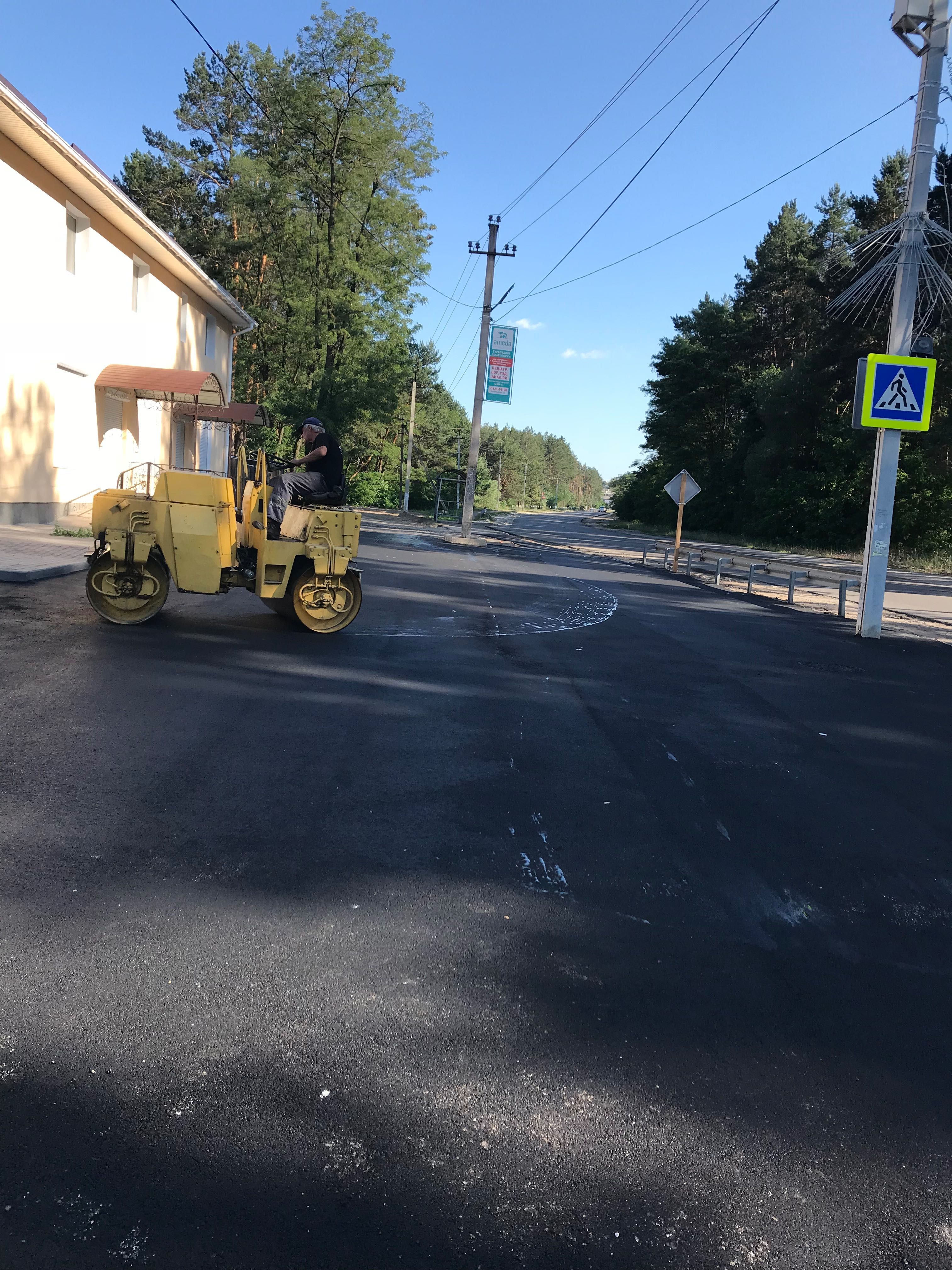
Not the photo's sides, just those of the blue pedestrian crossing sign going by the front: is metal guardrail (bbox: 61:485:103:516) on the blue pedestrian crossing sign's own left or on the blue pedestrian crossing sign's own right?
on the blue pedestrian crossing sign's own right

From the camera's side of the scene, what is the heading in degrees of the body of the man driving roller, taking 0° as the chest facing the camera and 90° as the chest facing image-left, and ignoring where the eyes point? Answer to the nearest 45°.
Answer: approximately 90°

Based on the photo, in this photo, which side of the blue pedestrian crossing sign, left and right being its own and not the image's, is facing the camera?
front

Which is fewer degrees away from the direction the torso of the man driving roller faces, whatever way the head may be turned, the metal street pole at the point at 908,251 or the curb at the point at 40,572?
the curb

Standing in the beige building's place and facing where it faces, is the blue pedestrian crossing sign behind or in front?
in front

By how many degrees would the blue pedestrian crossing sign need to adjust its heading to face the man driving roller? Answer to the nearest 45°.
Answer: approximately 45° to its right

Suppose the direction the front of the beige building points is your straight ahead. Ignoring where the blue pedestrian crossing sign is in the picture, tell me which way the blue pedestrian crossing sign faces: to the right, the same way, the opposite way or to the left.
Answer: to the right

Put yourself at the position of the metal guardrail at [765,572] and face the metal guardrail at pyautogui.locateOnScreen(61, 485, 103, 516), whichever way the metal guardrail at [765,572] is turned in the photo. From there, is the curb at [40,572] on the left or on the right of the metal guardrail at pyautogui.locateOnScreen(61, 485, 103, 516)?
left

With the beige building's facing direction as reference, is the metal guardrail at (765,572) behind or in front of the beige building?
in front

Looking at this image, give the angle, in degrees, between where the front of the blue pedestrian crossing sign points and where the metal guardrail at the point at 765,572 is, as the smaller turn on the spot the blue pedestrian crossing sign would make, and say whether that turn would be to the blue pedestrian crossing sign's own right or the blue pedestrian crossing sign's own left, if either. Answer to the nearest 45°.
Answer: approximately 180°

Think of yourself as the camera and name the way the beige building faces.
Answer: facing the viewer and to the right of the viewer

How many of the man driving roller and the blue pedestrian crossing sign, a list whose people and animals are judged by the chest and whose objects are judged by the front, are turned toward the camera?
1

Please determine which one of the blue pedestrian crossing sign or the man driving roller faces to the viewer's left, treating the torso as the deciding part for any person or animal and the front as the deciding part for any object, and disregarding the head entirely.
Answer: the man driving roller

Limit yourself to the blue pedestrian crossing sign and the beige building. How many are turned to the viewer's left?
0

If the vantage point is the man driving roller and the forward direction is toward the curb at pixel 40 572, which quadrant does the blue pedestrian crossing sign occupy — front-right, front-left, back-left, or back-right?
back-right
